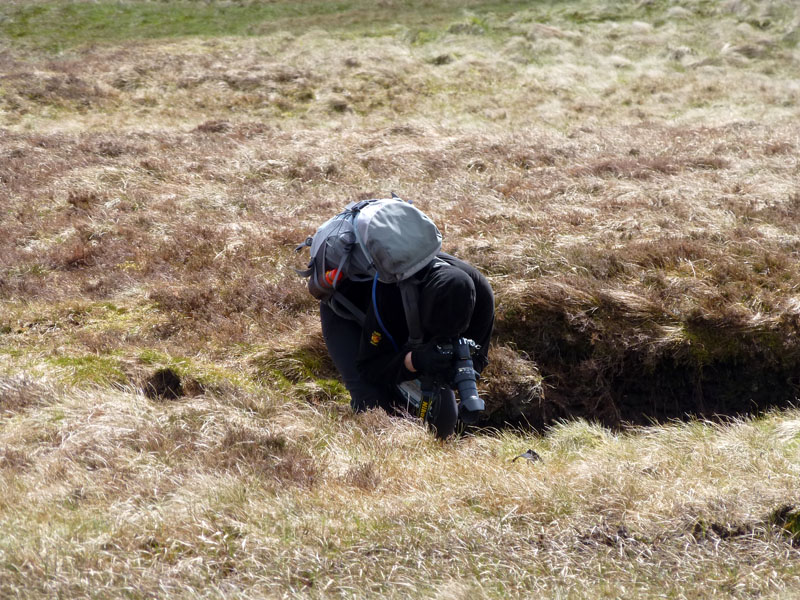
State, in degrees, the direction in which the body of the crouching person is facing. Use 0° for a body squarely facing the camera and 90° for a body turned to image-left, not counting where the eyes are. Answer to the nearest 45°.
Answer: approximately 315°
